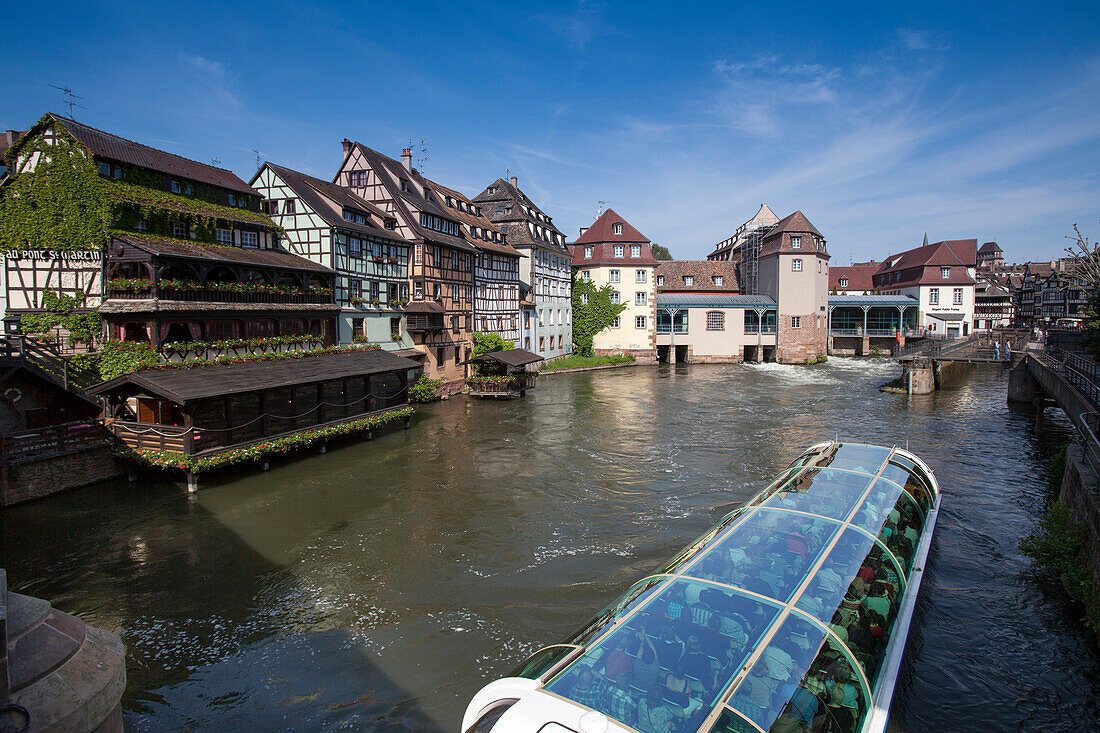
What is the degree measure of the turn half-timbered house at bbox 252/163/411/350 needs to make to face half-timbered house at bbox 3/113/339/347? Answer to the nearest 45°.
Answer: approximately 90° to its right

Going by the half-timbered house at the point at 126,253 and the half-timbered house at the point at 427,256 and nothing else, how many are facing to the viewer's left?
0

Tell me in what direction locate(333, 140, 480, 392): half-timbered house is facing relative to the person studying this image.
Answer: facing the viewer and to the right of the viewer

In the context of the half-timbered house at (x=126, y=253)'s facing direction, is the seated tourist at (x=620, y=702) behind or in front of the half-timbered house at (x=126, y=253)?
in front

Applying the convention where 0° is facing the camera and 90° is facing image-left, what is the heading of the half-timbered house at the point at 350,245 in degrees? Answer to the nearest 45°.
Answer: approximately 315°

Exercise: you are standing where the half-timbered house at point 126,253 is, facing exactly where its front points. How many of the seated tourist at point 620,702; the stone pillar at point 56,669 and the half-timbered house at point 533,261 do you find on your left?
1

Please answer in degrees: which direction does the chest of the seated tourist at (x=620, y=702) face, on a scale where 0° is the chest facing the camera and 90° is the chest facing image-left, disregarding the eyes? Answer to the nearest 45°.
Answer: approximately 225°

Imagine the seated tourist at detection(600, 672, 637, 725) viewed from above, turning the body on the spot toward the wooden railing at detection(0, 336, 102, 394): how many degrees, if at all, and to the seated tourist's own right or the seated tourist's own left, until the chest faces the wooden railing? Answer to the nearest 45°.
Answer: approximately 90° to the seated tourist's own left

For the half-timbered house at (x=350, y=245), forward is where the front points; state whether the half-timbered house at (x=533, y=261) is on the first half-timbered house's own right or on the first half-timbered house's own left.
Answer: on the first half-timbered house's own left

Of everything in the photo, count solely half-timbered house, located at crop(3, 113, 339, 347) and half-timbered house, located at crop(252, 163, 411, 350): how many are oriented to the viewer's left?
0

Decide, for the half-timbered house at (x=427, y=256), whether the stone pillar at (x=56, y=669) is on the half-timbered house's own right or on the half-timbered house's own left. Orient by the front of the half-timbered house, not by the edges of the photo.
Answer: on the half-timbered house's own right
